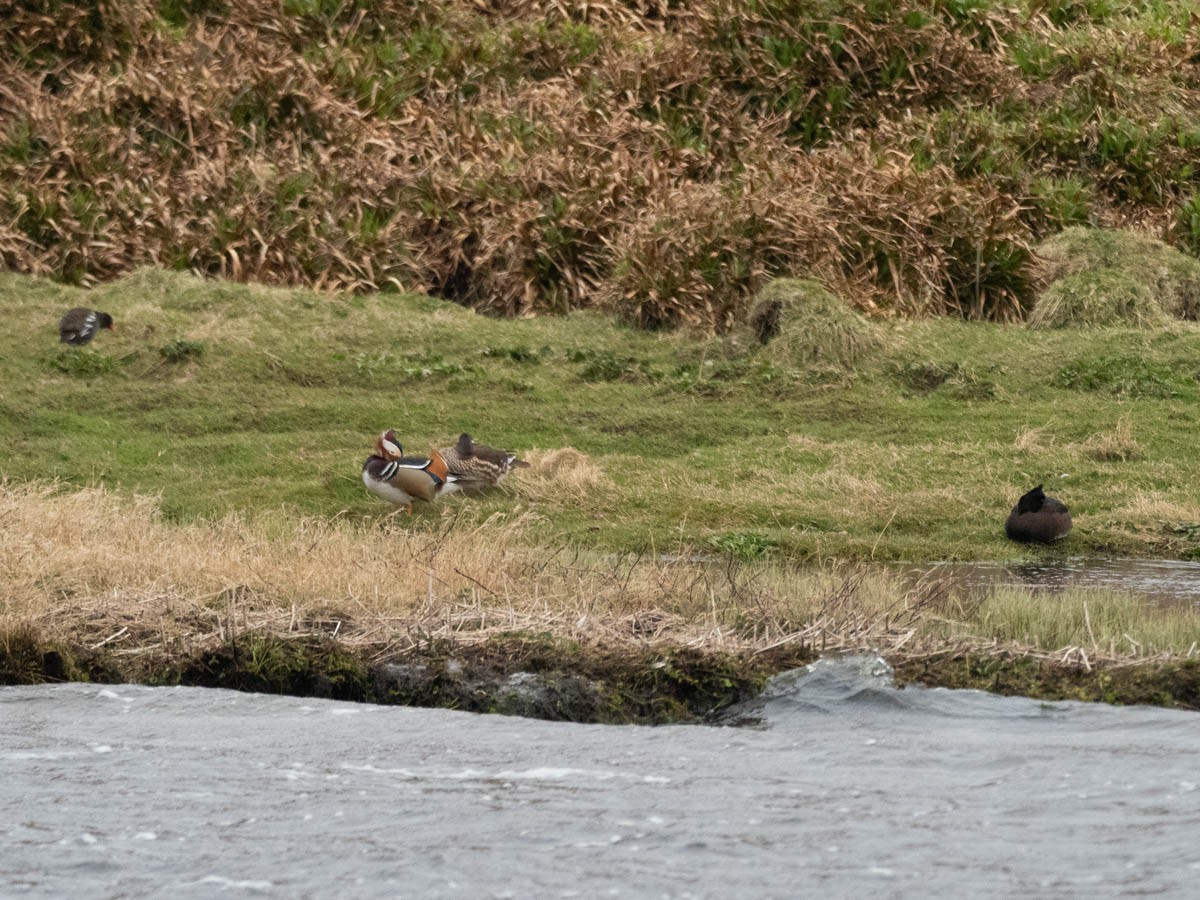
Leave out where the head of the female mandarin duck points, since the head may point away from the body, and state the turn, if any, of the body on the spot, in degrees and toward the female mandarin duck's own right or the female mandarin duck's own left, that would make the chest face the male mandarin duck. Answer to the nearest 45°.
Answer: approximately 45° to the female mandarin duck's own left

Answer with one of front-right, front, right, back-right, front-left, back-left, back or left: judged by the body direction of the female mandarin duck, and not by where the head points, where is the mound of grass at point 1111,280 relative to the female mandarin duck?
back-right

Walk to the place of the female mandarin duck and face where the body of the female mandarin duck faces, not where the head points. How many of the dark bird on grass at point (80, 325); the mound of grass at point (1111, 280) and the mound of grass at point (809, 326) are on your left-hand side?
0

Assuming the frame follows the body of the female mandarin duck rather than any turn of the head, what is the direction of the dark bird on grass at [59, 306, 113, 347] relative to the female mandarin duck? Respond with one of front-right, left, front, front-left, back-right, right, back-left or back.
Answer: front-right

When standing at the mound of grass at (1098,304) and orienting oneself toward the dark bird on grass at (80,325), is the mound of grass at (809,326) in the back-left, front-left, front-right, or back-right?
front-left

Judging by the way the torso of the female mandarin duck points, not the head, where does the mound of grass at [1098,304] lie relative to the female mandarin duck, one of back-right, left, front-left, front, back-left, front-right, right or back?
back-right

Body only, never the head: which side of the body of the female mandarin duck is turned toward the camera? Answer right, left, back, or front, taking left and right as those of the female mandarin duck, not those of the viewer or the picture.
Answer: left

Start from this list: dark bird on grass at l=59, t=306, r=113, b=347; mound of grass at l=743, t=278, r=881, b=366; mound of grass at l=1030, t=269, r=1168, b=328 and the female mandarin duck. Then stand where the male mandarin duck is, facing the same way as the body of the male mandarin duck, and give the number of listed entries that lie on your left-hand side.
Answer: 0

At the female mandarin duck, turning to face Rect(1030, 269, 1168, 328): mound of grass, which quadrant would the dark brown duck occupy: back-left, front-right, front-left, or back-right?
front-right

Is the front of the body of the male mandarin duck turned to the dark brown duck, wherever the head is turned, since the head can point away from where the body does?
no

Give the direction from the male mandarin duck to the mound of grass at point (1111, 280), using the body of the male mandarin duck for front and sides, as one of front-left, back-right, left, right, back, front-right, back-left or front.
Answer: back-right

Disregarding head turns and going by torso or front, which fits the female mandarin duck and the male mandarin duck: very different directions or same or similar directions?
same or similar directions

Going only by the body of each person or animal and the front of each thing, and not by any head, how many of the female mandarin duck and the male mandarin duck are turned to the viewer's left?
2

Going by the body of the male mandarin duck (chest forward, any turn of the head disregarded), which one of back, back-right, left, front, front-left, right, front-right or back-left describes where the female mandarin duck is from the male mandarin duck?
back-right

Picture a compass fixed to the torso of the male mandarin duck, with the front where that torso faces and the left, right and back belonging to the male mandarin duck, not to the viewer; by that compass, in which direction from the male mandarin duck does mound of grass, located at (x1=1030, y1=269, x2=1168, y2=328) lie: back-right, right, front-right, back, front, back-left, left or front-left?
back-right

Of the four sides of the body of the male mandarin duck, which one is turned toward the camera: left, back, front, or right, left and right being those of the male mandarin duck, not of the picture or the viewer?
left

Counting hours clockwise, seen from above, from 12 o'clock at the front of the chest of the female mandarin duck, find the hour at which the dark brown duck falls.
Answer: The dark brown duck is roughly at 7 o'clock from the female mandarin duck.

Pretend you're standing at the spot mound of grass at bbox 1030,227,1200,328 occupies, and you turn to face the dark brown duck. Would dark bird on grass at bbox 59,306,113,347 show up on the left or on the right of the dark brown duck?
right
